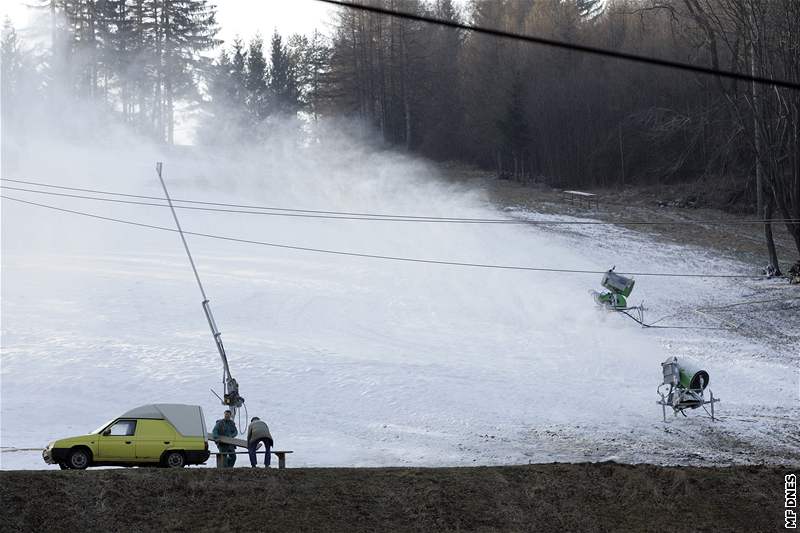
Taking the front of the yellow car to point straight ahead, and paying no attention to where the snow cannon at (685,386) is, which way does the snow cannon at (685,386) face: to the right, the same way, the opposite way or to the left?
to the right

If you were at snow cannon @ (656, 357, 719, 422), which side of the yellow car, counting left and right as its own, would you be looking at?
back

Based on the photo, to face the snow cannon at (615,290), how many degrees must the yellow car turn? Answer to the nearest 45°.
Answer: approximately 135° to its right

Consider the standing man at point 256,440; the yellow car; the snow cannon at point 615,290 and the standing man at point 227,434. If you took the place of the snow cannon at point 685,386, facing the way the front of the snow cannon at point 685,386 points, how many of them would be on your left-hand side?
3

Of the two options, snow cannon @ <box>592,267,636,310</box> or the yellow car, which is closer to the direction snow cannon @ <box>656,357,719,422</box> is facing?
the snow cannon

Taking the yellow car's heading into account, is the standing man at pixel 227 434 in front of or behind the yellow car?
behind

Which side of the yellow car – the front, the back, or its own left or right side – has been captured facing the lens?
left

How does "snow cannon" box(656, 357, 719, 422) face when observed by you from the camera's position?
facing away from the viewer and to the left of the viewer

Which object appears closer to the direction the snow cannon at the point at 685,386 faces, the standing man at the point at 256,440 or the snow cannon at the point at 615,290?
the snow cannon

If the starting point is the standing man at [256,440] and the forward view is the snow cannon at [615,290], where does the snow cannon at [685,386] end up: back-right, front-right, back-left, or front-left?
front-right

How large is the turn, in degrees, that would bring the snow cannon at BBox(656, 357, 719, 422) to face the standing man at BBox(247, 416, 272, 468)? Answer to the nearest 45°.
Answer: approximately 90° to its left

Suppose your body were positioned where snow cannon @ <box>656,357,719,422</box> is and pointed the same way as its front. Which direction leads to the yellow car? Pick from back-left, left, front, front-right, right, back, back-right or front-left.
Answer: left

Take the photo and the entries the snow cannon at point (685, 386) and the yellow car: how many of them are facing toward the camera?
0
